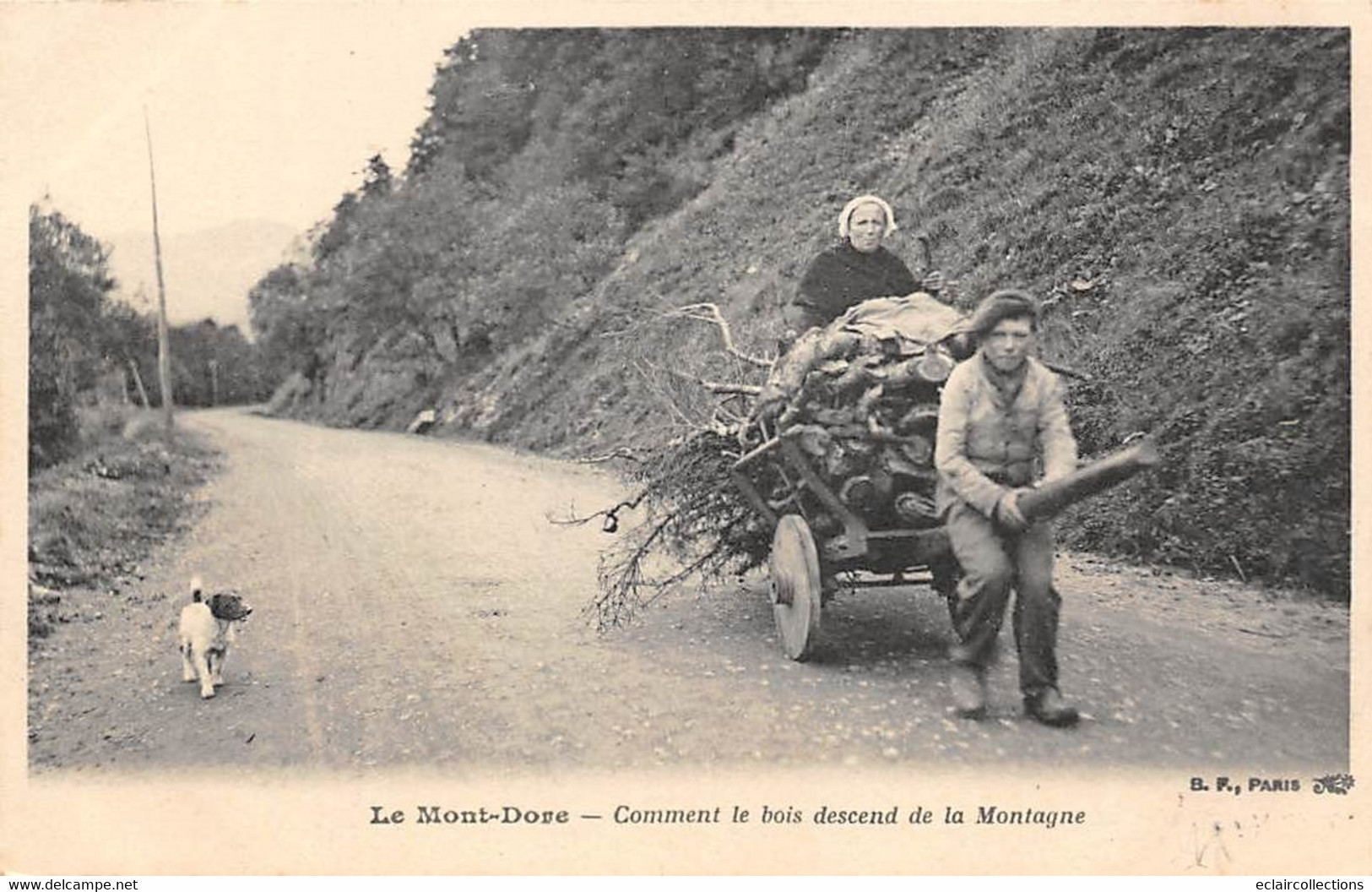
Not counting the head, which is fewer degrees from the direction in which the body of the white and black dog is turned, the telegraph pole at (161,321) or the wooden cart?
the wooden cart

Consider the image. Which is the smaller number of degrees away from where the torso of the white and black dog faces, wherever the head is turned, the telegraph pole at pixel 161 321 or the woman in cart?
the woman in cart

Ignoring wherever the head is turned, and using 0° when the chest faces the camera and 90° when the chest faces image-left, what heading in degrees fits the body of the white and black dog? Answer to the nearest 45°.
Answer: approximately 315°

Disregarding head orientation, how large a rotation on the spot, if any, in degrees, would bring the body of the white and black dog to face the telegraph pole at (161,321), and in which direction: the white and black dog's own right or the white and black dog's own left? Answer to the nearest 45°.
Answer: approximately 135° to the white and black dog's own left

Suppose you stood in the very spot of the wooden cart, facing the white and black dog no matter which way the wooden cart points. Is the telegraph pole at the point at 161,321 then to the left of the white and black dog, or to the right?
right

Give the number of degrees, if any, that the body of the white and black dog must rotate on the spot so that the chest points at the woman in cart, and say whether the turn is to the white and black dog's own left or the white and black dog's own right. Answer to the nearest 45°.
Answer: approximately 45° to the white and black dog's own left
